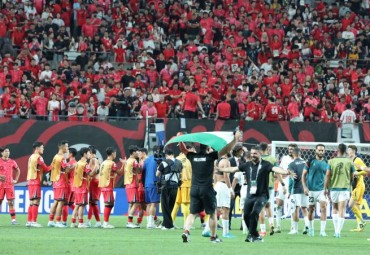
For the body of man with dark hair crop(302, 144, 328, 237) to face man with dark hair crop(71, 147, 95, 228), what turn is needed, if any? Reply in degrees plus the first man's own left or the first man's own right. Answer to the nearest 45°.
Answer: approximately 90° to the first man's own right

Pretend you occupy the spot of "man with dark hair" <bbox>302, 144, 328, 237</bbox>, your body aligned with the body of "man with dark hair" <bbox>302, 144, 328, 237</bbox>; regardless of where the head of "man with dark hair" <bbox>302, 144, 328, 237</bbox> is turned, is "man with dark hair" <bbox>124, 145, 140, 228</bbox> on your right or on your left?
on your right
